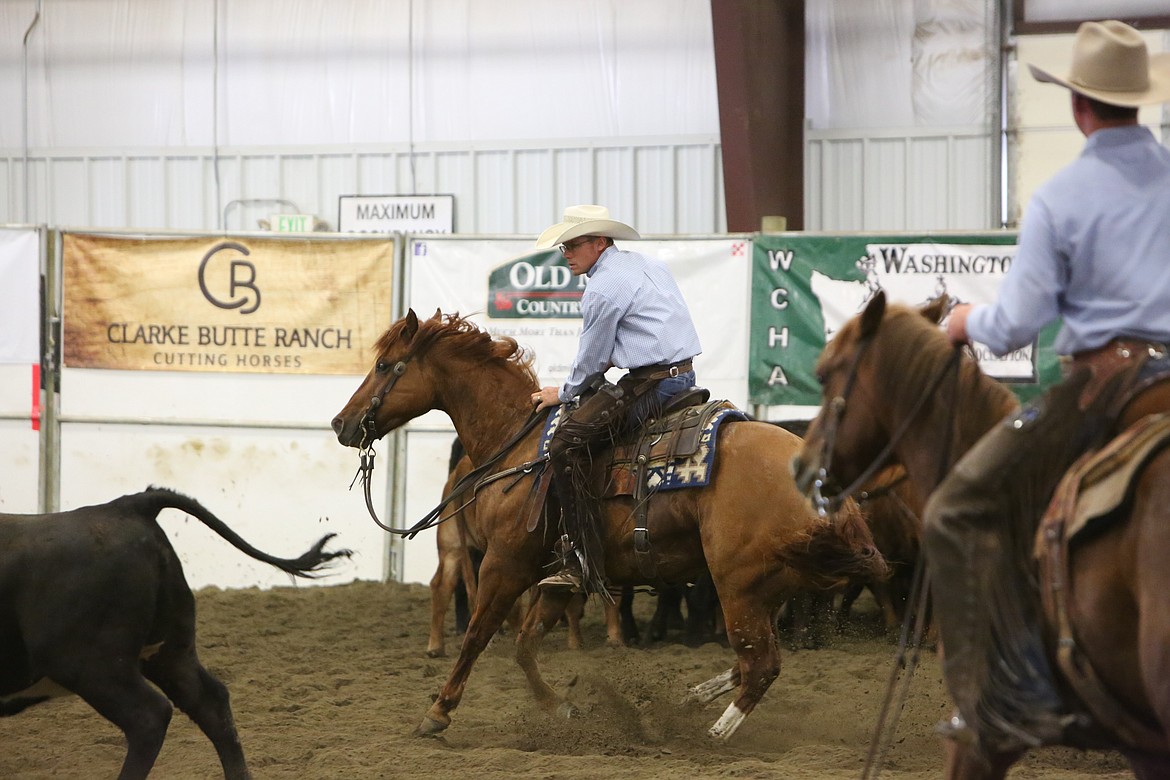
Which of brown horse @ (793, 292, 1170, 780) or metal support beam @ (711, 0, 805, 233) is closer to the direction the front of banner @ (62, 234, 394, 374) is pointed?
the brown horse

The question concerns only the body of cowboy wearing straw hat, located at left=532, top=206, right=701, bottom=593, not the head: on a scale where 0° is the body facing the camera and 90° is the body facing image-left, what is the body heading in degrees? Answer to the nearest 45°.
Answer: approximately 90°

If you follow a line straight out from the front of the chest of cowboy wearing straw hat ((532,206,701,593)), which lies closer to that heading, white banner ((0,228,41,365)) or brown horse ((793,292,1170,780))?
the white banner

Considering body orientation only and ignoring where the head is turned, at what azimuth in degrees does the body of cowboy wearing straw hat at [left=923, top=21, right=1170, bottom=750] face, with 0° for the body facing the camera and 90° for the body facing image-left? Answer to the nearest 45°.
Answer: approximately 135°

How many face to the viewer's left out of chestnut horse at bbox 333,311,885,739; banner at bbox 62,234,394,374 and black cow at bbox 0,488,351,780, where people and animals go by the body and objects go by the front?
2

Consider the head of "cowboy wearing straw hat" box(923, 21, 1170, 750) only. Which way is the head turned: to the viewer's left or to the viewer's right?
to the viewer's left

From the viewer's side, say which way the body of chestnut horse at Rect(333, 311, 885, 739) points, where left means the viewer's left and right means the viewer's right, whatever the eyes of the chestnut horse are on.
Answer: facing to the left of the viewer

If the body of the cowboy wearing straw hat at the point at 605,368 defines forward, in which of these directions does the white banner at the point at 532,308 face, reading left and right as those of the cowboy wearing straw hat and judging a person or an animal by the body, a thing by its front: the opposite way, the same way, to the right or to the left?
to the left

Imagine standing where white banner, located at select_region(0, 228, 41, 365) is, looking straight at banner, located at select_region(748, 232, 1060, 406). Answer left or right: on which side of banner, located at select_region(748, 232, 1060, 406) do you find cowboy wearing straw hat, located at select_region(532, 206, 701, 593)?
right

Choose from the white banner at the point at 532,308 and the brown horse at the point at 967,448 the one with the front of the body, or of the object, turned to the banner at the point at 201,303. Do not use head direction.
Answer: the brown horse

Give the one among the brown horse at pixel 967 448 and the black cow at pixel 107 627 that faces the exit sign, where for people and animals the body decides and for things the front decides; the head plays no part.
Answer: the brown horse

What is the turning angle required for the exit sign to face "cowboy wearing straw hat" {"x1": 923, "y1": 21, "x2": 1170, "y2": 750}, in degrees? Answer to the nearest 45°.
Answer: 0° — it already faces them

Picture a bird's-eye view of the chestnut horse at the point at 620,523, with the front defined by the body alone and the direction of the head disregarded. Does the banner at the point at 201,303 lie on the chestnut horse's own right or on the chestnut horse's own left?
on the chestnut horse's own right

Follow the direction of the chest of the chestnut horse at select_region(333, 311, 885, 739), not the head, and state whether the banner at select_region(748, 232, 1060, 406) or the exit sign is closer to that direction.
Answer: the exit sign

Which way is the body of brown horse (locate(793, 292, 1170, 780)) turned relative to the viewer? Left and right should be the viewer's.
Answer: facing away from the viewer and to the left of the viewer

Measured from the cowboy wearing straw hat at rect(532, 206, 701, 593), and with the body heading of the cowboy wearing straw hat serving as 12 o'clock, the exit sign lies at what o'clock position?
The exit sign is roughly at 2 o'clock from the cowboy wearing straw hat.
